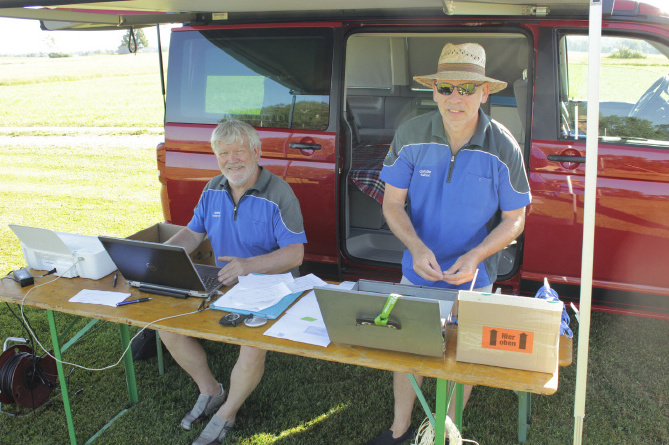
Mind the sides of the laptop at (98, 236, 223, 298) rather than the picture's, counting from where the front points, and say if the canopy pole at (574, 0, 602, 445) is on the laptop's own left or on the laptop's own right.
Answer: on the laptop's own right

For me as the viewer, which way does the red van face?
facing to the right of the viewer

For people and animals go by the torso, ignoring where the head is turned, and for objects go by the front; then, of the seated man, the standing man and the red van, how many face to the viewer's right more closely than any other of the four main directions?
1

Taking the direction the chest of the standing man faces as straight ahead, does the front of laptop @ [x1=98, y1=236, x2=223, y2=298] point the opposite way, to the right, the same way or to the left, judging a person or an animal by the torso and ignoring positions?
the opposite way

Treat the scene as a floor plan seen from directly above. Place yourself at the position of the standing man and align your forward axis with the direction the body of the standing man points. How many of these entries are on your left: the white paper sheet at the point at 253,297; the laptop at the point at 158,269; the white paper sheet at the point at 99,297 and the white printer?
0

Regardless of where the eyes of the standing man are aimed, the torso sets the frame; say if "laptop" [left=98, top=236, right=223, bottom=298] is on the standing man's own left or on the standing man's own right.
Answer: on the standing man's own right

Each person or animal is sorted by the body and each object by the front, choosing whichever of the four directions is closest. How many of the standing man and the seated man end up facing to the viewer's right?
0

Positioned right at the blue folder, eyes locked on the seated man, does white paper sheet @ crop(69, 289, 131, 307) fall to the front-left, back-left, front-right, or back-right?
front-left

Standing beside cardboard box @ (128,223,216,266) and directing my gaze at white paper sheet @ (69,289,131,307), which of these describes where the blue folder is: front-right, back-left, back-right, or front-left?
front-left

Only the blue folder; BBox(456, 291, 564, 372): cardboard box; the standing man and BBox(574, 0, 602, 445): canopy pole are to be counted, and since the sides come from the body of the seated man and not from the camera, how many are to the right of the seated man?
0

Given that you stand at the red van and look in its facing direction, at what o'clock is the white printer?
The white printer is roughly at 5 o'clock from the red van.

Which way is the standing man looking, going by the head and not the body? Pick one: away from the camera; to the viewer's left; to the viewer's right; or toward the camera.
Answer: toward the camera

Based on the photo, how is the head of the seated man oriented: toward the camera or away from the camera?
toward the camera

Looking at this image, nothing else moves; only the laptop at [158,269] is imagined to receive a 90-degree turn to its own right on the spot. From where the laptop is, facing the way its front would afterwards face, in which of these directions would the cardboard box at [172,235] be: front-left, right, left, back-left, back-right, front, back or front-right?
back-left
